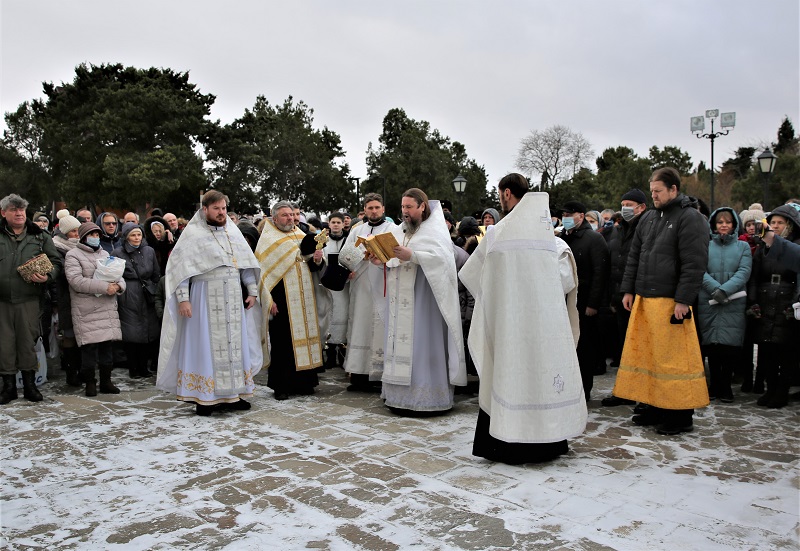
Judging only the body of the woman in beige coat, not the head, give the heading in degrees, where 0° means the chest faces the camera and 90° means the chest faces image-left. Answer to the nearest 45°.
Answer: approximately 315°

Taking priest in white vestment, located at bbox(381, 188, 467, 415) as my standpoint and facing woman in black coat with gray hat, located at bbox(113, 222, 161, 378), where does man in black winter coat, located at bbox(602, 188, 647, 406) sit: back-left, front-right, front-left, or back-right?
back-right

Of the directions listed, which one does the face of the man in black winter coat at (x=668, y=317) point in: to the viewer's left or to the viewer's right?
to the viewer's left

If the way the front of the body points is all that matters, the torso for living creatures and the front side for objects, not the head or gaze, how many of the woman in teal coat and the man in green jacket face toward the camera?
2

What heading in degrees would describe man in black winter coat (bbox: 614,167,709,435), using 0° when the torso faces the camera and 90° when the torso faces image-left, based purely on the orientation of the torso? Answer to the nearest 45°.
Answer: approximately 45°

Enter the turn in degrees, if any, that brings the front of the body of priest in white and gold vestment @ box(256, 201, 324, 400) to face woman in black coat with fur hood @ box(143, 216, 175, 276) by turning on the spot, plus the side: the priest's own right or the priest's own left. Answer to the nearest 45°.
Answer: approximately 180°

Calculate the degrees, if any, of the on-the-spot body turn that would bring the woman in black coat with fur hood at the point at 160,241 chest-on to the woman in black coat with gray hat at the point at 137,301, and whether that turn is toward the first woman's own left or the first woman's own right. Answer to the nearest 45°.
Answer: approximately 45° to the first woman's own right

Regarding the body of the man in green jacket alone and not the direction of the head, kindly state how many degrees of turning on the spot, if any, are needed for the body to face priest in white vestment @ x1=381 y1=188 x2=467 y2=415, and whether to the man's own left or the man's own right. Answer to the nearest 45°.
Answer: approximately 45° to the man's own left
